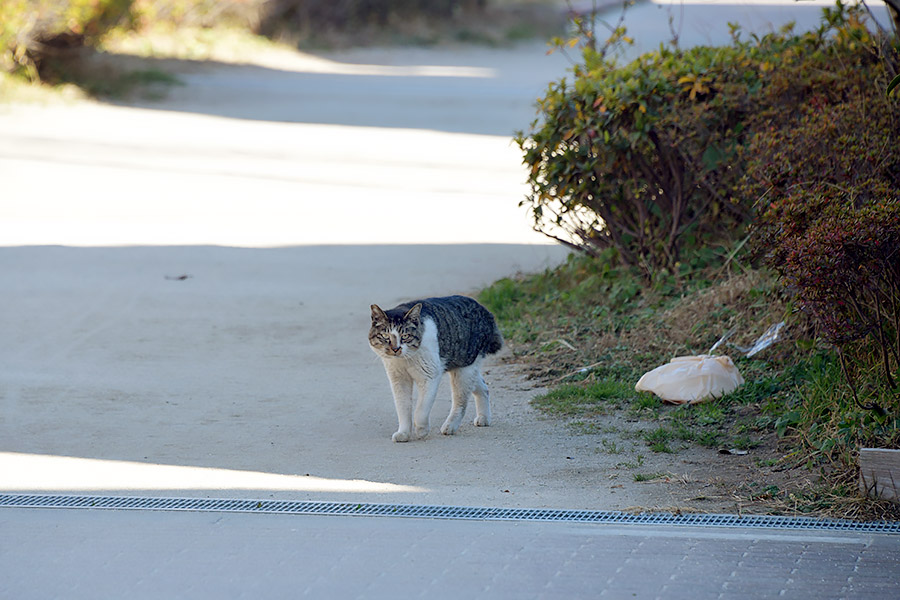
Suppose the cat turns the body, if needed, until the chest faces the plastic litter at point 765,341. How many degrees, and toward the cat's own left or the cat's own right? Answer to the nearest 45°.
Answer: approximately 135° to the cat's own left

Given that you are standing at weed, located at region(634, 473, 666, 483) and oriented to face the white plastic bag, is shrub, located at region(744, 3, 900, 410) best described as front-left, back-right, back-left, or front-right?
front-right

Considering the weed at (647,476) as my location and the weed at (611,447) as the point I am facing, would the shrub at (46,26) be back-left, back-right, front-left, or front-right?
front-left

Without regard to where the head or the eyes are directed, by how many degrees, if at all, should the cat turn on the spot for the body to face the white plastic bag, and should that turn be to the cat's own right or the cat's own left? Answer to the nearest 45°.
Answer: approximately 135° to the cat's own left

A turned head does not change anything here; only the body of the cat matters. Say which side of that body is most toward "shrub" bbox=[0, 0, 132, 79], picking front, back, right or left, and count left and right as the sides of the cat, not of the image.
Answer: right

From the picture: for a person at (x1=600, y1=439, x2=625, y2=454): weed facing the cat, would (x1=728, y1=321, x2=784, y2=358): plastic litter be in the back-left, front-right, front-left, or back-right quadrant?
back-right

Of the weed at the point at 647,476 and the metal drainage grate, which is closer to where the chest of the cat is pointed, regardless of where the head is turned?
the metal drainage grate

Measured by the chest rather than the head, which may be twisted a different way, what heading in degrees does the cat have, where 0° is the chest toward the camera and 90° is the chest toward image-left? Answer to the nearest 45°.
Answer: approximately 45°

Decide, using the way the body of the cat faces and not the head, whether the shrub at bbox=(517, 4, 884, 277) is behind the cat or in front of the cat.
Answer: behind

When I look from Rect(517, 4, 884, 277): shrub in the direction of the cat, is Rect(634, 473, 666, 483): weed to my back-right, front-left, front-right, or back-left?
front-left

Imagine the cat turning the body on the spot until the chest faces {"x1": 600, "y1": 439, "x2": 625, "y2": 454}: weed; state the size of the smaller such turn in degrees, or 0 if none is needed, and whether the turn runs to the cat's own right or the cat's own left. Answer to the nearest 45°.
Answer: approximately 135° to the cat's own left

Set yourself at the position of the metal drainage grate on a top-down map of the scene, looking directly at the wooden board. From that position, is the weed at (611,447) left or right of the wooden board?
left

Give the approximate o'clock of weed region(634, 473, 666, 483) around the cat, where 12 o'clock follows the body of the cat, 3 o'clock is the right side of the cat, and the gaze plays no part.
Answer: The weed is roughly at 9 o'clock from the cat.

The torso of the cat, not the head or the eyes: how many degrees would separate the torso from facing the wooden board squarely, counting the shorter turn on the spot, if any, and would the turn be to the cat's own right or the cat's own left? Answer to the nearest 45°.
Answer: approximately 90° to the cat's own left
